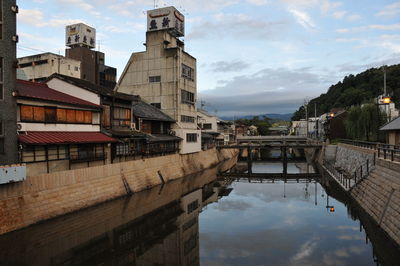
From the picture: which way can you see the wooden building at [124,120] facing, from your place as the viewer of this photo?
facing the viewer and to the right of the viewer

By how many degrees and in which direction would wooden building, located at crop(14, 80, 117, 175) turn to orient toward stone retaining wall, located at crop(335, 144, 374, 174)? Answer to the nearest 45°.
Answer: approximately 45° to its left

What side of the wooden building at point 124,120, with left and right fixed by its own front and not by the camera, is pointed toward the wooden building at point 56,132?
right

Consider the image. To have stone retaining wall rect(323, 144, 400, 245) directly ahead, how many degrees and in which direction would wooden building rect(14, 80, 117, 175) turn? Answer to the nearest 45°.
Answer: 0° — it already faces it

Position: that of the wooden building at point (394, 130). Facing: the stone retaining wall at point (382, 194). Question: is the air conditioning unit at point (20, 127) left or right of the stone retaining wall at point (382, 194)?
right

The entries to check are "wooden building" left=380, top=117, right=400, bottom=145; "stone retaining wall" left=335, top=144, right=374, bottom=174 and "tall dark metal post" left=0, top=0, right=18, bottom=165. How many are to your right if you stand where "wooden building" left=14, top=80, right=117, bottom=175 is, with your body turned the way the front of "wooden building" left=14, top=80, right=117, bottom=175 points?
1

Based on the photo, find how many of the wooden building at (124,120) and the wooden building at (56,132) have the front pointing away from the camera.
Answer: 0
